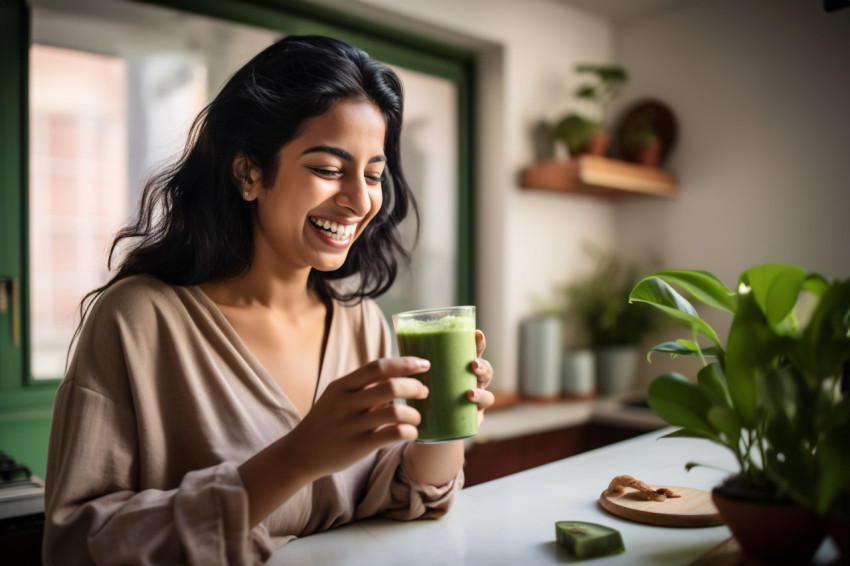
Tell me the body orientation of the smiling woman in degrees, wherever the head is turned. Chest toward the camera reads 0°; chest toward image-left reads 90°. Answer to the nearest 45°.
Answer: approximately 315°

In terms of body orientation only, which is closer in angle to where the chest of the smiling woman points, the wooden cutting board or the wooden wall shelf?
the wooden cutting board

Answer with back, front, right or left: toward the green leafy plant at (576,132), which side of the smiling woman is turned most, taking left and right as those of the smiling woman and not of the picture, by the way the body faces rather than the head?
left

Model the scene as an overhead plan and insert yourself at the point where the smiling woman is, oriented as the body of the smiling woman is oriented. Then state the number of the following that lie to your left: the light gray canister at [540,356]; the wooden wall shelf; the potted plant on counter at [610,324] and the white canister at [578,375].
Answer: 4

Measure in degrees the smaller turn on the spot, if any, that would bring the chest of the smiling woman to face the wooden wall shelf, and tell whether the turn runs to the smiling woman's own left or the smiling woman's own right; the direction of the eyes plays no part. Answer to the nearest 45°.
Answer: approximately 90° to the smiling woman's own left

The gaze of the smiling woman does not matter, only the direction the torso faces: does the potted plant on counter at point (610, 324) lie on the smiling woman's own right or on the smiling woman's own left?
on the smiling woman's own left

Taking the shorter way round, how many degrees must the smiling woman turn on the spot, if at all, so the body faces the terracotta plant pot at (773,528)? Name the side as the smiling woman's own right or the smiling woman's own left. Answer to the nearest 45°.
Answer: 0° — they already face it

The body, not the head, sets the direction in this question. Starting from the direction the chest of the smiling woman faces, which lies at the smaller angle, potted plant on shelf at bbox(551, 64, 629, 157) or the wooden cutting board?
the wooden cutting board

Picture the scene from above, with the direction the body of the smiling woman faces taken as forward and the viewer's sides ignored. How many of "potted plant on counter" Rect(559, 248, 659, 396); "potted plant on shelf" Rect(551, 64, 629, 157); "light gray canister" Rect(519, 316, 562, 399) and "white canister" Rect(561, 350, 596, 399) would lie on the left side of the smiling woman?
4

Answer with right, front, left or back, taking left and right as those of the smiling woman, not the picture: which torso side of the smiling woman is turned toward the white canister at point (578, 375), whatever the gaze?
left

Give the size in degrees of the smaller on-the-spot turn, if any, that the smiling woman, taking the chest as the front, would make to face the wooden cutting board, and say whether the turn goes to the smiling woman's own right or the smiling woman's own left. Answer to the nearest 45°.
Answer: approximately 45° to the smiling woman's own left
